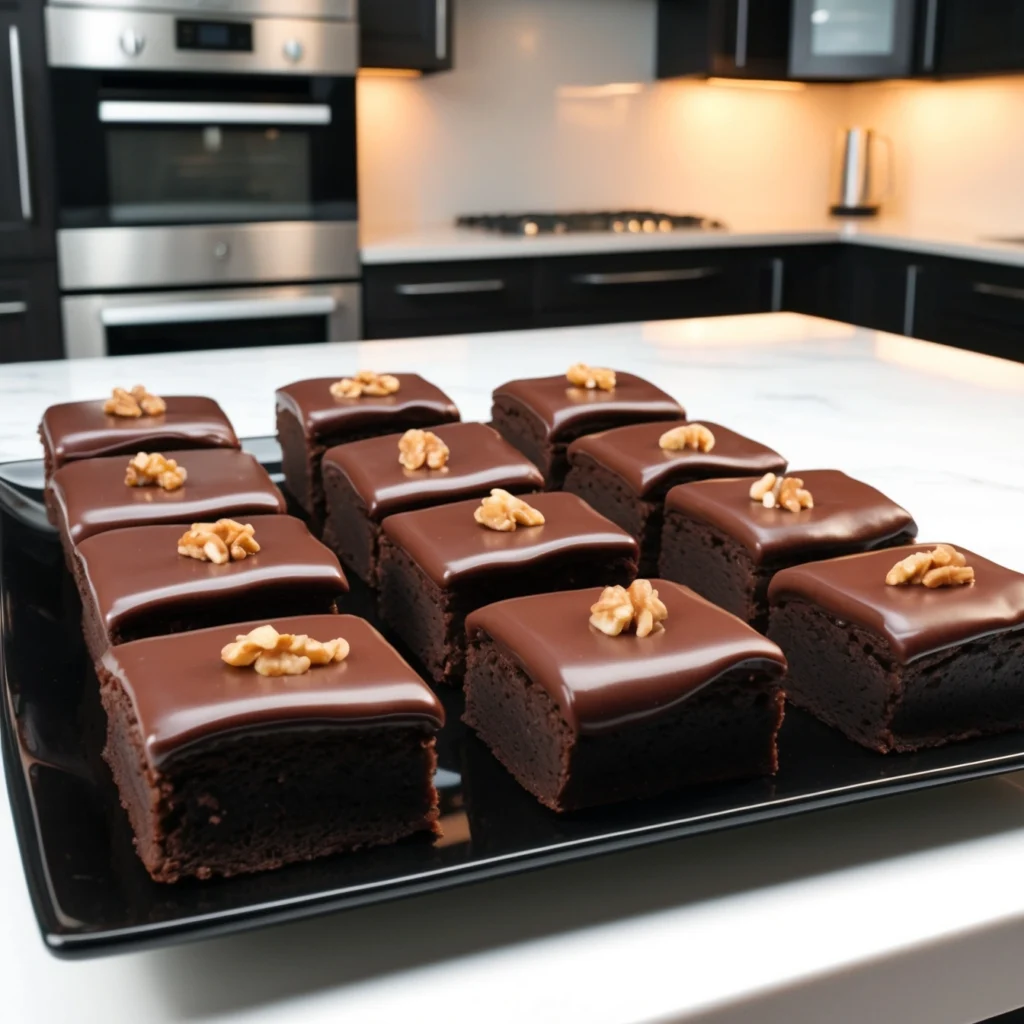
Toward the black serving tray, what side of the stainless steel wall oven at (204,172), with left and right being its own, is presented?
front

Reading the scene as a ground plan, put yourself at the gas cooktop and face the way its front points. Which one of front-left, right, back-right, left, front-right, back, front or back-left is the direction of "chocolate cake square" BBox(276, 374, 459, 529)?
front

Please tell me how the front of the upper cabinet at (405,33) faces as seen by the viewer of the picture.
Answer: facing the viewer

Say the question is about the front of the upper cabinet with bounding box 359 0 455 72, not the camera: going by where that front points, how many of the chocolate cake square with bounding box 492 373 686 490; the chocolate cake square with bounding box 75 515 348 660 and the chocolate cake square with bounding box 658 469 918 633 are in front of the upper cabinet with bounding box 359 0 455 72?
3

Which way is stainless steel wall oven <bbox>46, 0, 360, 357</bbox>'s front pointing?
toward the camera

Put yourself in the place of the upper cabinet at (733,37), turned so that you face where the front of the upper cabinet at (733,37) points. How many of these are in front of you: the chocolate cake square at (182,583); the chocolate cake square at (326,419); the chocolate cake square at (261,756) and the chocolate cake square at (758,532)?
4

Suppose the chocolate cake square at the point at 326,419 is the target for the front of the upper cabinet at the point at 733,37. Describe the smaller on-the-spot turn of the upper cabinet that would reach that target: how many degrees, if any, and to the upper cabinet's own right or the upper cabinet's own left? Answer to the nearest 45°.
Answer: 0° — it already faces it

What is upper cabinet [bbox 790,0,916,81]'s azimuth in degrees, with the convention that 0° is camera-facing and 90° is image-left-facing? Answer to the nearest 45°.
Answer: approximately 0°

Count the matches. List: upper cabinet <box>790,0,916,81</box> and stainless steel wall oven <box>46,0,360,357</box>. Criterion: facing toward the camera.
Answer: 2

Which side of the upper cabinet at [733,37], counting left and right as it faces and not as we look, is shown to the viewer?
front

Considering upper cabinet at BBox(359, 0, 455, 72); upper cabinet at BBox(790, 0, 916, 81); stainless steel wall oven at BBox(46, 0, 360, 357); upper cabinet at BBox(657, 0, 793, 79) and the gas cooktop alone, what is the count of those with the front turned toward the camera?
5

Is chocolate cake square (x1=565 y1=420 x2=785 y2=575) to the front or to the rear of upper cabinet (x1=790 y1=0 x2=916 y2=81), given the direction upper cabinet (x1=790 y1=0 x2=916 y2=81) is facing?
to the front

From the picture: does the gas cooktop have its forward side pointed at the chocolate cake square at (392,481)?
yes

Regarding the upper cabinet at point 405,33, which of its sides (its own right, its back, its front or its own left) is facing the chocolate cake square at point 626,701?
front

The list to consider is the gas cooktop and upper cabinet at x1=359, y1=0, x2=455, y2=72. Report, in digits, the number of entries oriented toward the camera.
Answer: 2

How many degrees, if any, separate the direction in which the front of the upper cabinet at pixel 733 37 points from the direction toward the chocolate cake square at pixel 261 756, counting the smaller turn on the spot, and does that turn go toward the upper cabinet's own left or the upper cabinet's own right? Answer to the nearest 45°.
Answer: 0° — it already faces it

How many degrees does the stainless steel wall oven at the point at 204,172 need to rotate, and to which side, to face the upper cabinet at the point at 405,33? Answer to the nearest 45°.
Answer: approximately 135° to its left

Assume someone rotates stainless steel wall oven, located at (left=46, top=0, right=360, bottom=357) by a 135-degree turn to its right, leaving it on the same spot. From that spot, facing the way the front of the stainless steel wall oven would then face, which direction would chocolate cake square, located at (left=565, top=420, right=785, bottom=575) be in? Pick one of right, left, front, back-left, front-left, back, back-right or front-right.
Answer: back-left
